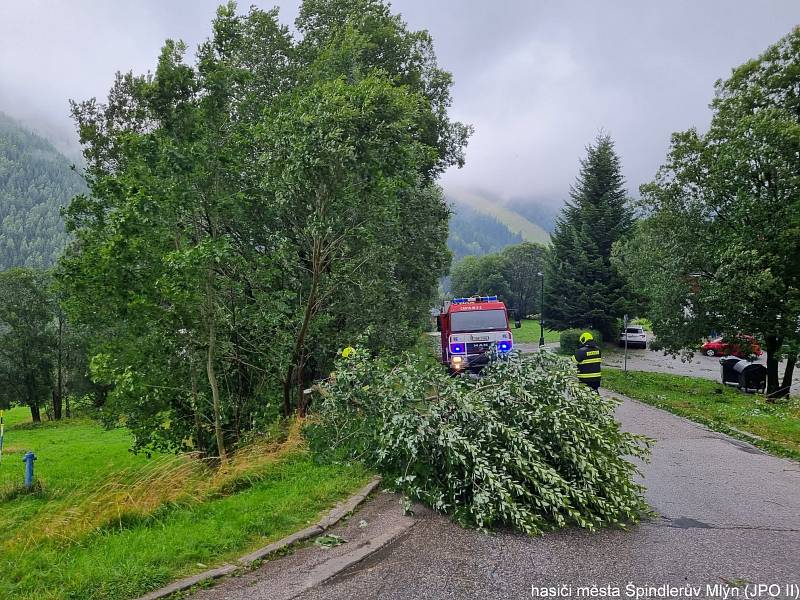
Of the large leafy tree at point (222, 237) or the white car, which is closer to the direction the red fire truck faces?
the large leafy tree

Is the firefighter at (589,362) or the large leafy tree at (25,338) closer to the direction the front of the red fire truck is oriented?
the firefighter

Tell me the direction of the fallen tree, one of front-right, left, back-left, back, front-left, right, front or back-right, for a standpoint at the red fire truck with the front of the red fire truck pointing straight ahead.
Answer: front

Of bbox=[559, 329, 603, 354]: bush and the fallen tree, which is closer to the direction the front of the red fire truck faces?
the fallen tree

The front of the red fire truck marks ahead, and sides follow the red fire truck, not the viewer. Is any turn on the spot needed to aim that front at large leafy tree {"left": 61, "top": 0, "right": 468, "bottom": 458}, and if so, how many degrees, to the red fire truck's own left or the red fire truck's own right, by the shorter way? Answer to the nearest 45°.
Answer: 0° — it already faces it

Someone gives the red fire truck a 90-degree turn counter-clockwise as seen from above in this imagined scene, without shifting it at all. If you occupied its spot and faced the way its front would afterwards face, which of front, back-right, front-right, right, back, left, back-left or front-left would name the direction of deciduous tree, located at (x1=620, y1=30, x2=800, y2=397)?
front

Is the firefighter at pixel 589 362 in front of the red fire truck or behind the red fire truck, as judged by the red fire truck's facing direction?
in front

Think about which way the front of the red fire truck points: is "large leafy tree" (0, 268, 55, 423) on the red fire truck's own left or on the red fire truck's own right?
on the red fire truck's own right

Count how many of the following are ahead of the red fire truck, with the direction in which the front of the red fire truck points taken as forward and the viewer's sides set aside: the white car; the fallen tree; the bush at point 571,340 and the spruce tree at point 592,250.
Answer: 1

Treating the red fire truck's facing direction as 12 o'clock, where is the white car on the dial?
The white car is roughly at 7 o'clock from the red fire truck.

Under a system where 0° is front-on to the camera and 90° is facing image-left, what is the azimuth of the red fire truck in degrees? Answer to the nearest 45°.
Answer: approximately 0°
